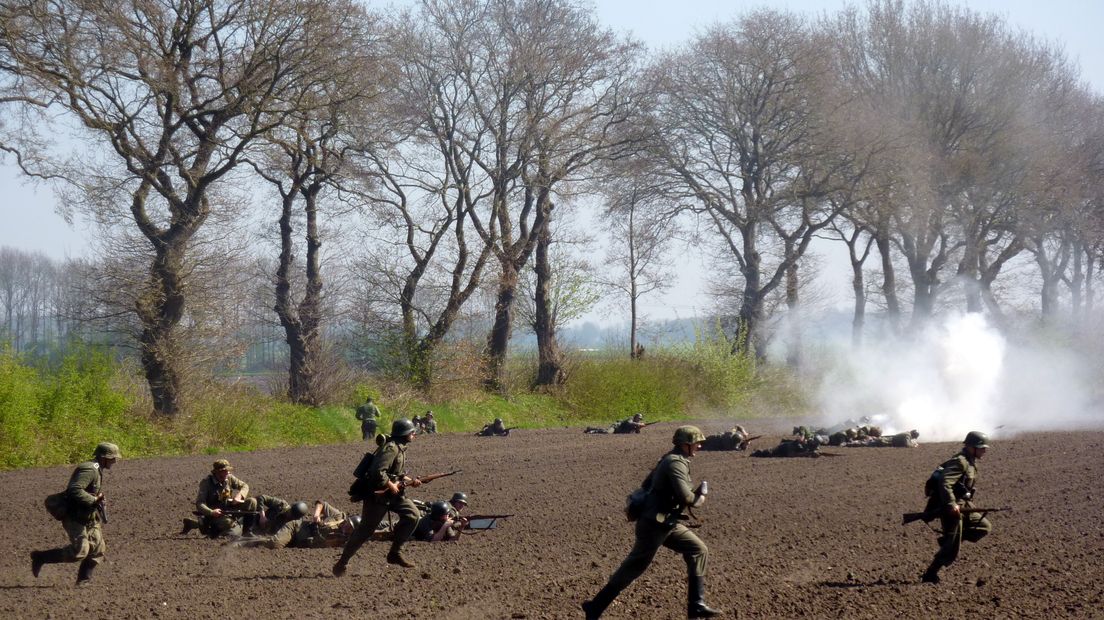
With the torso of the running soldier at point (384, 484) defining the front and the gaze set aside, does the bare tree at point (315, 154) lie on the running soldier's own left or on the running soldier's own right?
on the running soldier's own left

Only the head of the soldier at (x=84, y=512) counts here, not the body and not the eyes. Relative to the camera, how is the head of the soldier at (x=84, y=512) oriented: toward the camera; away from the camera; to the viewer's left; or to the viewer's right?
to the viewer's right

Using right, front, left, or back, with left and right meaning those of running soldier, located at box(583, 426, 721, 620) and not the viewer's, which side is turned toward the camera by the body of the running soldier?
right

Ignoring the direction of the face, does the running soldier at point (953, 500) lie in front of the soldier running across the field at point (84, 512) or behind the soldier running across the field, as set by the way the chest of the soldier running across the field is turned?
in front

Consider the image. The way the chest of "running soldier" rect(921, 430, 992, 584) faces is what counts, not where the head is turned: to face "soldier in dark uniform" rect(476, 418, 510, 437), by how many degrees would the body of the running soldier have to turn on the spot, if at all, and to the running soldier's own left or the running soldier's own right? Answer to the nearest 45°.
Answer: approximately 135° to the running soldier's own left

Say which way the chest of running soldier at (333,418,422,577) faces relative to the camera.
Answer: to the viewer's right

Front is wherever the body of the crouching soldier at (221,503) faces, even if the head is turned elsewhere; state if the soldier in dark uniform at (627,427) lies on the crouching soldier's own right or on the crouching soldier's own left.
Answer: on the crouching soldier's own left

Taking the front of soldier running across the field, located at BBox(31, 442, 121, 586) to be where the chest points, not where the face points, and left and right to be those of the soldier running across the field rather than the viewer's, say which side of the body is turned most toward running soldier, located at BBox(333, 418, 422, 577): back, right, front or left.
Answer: front

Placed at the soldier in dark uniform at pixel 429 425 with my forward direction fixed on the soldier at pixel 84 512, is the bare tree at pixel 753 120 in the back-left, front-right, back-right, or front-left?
back-left
